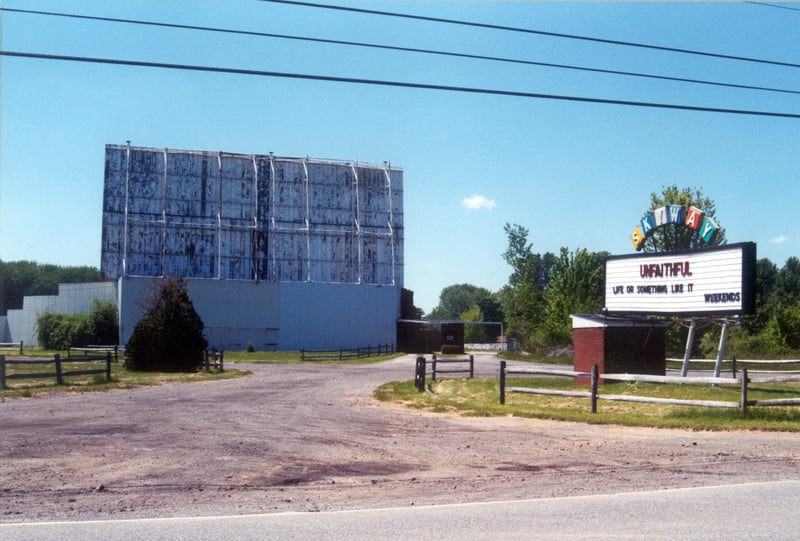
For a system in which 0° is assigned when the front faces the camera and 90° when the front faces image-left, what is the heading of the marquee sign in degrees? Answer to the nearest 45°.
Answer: approximately 45°

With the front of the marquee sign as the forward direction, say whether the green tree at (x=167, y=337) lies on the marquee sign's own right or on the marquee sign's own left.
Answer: on the marquee sign's own right
